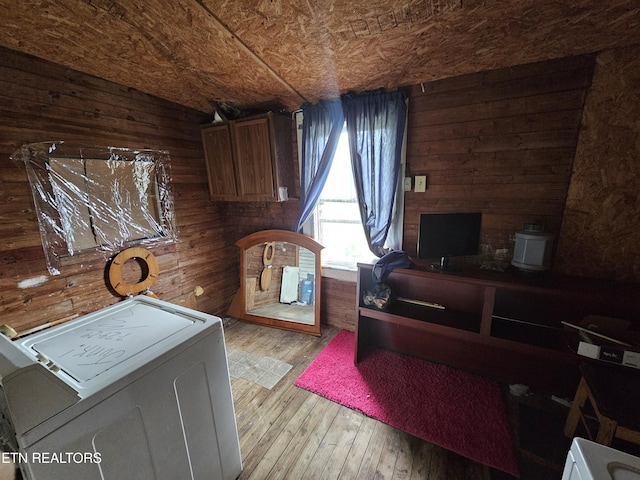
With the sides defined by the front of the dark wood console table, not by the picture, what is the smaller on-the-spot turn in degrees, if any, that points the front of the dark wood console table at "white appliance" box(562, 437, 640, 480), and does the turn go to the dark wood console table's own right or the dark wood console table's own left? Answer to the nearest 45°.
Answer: approximately 45° to the dark wood console table's own left

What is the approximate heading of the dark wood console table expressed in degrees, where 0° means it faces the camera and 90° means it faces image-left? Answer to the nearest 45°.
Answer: approximately 45°

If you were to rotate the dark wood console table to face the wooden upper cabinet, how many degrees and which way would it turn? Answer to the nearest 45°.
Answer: approximately 45° to its right

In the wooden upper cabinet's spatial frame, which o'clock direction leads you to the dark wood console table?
The dark wood console table is roughly at 9 o'clock from the wooden upper cabinet.

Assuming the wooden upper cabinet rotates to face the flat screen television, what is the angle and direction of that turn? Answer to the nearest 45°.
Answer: approximately 90° to its left

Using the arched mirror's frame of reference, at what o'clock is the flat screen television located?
The flat screen television is roughly at 9 o'clock from the arched mirror.

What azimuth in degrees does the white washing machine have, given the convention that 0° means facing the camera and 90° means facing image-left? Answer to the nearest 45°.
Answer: approximately 225°

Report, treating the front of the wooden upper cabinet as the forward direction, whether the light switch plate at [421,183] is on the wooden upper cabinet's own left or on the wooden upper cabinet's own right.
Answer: on the wooden upper cabinet's own left

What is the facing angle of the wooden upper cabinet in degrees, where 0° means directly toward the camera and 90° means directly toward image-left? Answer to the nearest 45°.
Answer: approximately 45°
